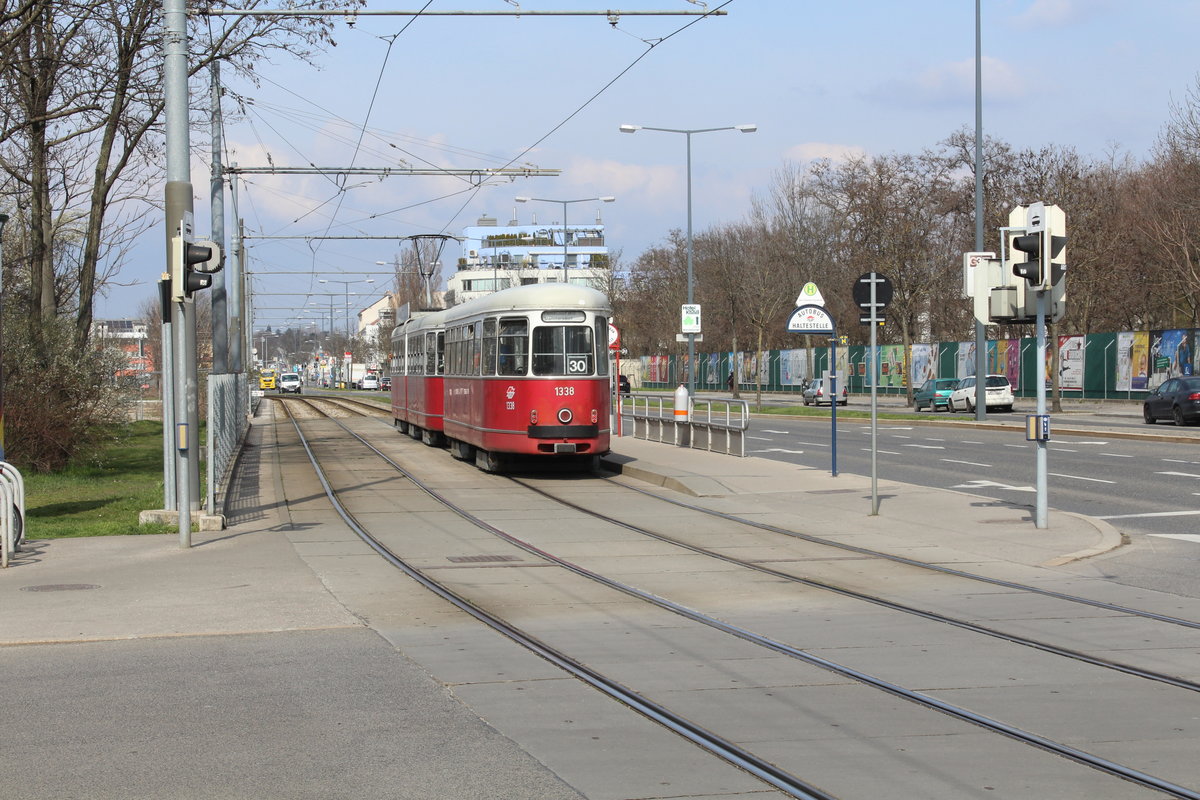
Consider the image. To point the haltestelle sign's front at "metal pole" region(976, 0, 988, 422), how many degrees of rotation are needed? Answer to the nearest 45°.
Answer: approximately 180°

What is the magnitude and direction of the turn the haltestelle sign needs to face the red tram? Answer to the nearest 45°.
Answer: approximately 90° to its right

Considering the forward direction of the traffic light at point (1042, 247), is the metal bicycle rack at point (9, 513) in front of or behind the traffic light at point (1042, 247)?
in front

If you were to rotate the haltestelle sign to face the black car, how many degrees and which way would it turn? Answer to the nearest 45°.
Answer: approximately 135° to its left
